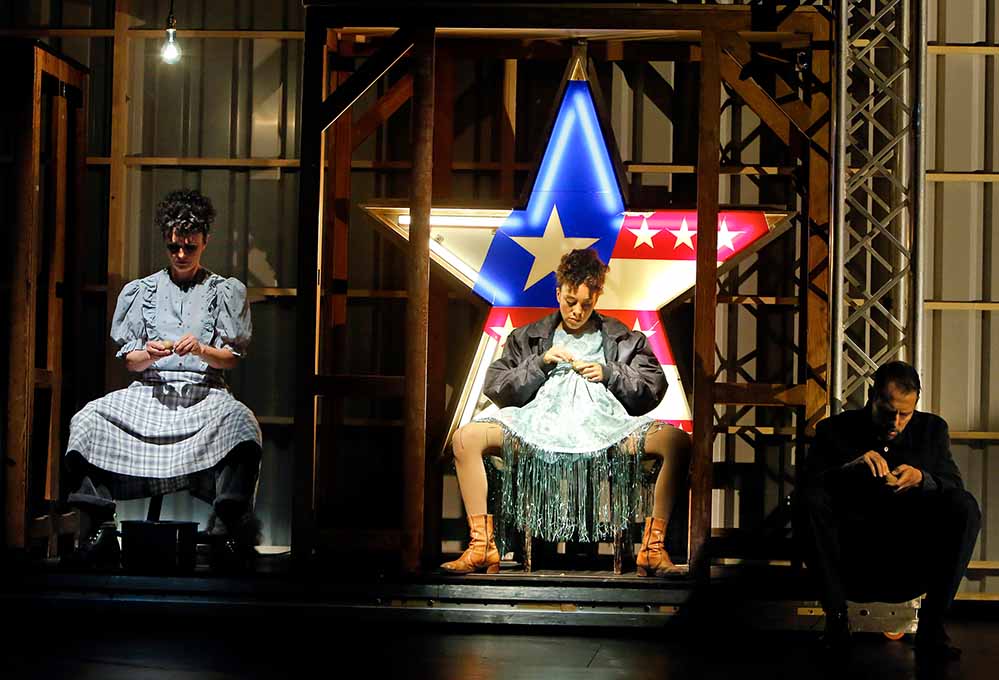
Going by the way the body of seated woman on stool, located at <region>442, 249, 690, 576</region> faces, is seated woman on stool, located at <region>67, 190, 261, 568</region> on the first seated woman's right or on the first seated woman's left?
on the first seated woman's right

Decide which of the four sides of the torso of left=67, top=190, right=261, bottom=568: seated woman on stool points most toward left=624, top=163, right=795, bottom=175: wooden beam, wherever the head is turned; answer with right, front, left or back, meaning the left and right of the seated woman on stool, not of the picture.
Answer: left

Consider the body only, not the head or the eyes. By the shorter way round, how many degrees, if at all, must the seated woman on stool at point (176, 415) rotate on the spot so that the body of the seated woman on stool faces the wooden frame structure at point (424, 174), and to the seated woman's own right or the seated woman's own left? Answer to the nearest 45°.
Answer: approximately 45° to the seated woman's own left

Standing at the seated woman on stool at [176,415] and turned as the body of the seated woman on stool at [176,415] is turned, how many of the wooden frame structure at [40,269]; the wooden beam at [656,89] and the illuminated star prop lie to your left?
2

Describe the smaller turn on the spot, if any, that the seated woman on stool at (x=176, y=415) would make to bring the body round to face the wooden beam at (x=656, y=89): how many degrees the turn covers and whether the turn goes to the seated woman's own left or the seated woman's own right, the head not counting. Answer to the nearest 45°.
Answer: approximately 90° to the seated woman's own left

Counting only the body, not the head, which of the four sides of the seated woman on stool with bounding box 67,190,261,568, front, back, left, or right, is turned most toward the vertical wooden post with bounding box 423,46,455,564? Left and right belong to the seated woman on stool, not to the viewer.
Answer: left

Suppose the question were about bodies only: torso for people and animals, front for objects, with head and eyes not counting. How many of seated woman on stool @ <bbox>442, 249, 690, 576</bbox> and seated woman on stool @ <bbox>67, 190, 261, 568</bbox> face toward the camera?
2
